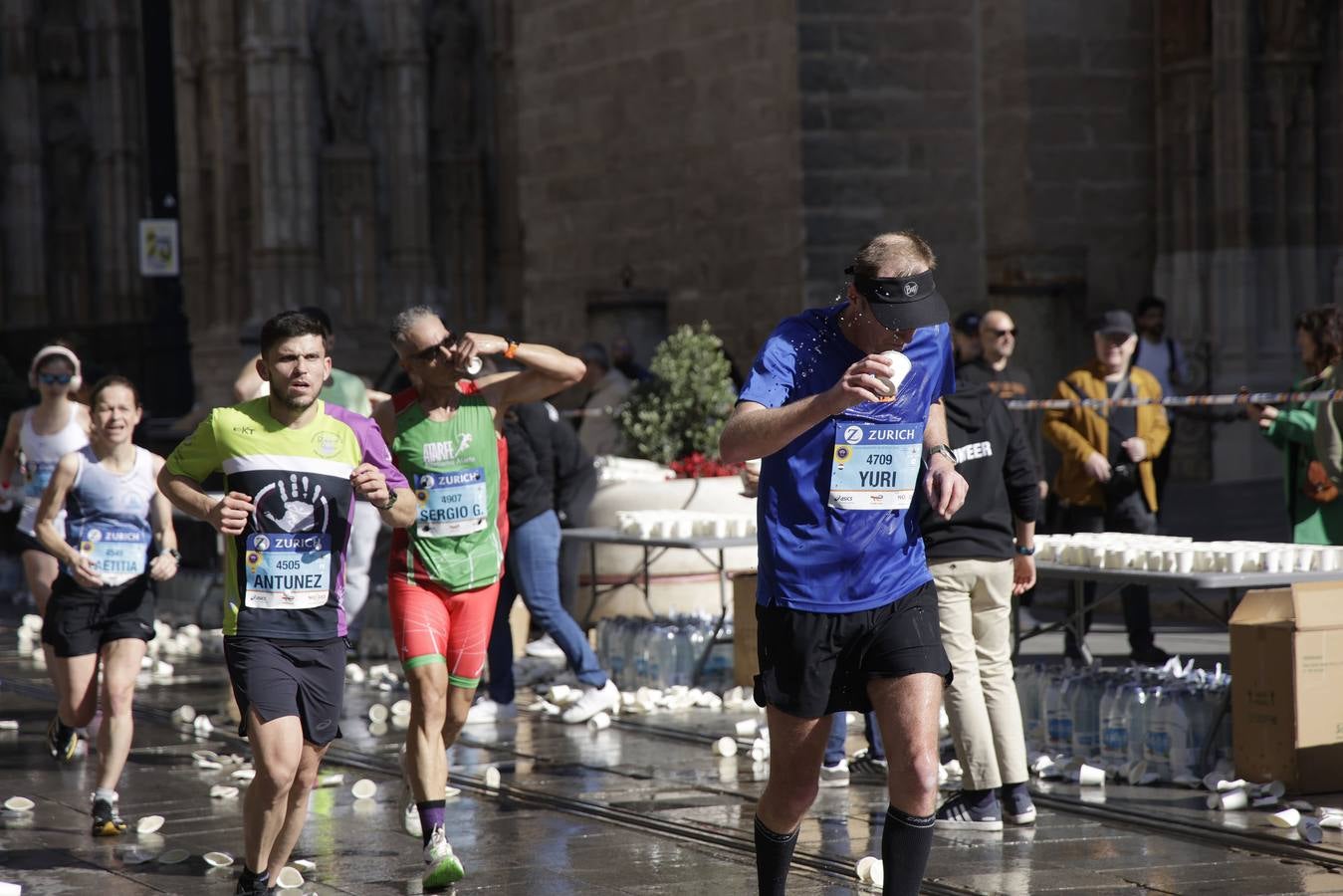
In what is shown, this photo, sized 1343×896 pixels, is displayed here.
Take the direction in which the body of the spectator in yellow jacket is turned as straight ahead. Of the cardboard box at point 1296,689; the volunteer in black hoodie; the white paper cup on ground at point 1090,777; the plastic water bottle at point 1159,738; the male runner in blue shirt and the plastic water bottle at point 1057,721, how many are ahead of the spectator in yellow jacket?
6

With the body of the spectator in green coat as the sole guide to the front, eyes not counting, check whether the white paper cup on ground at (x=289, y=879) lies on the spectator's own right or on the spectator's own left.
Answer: on the spectator's own left

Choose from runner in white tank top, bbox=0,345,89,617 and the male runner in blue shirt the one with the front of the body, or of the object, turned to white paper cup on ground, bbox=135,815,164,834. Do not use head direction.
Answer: the runner in white tank top

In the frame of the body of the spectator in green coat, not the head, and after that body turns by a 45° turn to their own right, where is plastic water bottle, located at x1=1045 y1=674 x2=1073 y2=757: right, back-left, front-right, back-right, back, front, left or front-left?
left

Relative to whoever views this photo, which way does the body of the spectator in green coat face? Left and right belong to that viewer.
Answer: facing to the left of the viewer

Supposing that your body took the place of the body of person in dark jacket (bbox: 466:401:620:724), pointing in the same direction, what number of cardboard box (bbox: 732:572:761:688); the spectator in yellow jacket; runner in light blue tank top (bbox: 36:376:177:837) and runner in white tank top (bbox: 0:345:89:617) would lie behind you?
2

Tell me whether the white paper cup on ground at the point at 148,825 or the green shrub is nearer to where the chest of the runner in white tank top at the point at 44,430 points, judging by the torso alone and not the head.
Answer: the white paper cup on ground

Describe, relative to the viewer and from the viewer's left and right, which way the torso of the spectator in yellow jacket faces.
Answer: facing the viewer

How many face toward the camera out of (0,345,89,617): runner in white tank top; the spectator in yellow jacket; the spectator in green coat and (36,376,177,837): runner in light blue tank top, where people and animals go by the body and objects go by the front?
3

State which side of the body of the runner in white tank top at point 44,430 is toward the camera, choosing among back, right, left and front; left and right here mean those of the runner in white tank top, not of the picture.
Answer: front

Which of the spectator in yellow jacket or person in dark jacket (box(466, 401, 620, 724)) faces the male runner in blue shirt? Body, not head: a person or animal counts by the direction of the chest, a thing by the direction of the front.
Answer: the spectator in yellow jacket

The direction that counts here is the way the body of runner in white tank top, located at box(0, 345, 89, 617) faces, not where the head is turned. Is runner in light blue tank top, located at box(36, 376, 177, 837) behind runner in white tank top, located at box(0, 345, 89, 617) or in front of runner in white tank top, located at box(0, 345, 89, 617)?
in front

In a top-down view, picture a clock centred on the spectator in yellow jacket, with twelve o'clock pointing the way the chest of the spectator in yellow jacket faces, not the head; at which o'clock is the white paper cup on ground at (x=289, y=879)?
The white paper cup on ground is roughly at 1 o'clock from the spectator in yellow jacket.

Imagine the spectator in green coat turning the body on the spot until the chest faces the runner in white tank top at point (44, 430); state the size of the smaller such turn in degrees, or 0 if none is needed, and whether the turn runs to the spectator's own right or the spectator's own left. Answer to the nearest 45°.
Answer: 0° — they already face them

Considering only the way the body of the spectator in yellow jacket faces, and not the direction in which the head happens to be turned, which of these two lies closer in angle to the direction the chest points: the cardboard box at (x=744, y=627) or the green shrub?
the cardboard box

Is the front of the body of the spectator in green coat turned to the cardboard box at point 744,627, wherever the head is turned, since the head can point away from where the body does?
yes

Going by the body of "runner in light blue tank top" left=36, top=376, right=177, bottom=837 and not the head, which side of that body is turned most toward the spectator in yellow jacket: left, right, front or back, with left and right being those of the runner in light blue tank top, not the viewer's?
left

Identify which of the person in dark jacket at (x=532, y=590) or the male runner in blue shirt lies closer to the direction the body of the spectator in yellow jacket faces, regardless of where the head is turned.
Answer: the male runner in blue shirt
